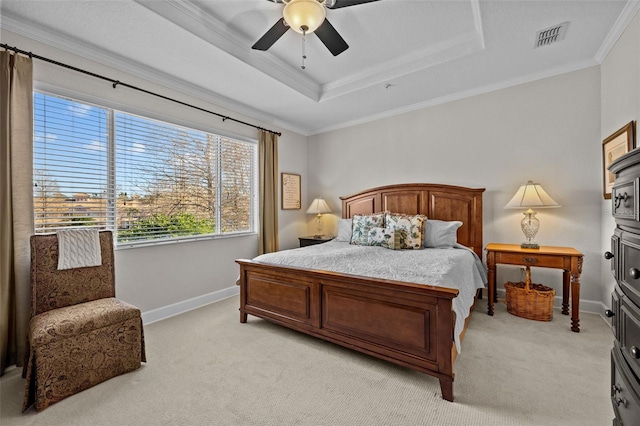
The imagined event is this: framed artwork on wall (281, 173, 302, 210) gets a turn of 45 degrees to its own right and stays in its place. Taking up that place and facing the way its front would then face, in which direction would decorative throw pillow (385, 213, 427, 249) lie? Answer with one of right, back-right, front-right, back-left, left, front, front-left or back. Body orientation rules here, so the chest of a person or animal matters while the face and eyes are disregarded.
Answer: front-left

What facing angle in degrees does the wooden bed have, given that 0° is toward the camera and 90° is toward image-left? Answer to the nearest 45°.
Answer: approximately 45°

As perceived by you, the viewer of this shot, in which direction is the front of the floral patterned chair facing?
facing the viewer and to the right of the viewer

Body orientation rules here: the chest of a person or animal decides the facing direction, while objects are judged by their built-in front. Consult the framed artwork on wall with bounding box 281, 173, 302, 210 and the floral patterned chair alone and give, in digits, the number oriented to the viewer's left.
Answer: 0

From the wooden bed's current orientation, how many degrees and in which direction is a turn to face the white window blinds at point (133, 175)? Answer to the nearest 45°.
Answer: approximately 45° to its right

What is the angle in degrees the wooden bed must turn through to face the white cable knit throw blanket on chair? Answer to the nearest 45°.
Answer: approximately 45° to its right

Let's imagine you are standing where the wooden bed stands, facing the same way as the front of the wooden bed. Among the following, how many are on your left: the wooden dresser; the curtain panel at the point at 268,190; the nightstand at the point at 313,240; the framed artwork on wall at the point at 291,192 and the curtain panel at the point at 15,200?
1

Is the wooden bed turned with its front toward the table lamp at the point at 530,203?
no

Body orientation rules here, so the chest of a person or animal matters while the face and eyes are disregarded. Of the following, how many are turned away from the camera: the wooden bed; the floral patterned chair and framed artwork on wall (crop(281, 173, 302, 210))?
0

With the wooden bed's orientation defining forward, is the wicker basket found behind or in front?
behind

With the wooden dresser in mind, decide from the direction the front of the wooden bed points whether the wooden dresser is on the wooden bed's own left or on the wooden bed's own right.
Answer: on the wooden bed's own left

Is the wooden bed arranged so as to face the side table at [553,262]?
no
